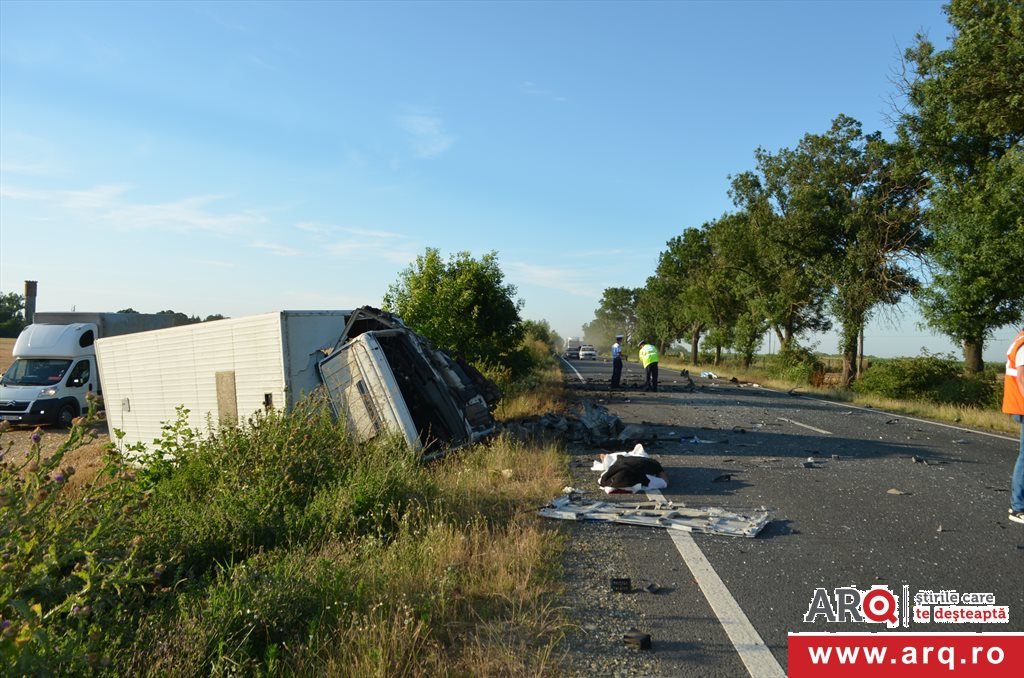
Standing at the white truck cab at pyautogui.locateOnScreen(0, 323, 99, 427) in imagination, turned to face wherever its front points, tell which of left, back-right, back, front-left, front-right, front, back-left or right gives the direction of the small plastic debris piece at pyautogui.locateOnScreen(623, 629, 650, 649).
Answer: front-left

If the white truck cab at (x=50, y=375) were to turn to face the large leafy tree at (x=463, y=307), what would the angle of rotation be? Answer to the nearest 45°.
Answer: approximately 90° to its left

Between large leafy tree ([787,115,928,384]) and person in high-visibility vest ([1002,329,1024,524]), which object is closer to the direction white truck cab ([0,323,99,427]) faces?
the person in high-visibility vest

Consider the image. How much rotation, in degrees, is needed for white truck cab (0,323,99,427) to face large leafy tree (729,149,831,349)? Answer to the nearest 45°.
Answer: approximately 135° to its left

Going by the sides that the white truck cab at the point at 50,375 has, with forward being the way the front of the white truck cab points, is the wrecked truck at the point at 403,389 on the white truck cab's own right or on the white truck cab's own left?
on the white truck cab's own left

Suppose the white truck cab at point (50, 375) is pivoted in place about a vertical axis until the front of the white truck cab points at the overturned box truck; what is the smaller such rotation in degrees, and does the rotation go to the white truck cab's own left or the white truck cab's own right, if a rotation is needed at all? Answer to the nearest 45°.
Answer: approximately 45° to the white truck cab's own left

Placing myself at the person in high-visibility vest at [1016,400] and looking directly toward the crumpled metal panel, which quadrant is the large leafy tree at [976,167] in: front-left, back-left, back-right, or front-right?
back-right

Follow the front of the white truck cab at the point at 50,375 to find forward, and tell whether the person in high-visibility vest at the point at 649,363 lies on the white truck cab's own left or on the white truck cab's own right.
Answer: on the white truck cab's own left

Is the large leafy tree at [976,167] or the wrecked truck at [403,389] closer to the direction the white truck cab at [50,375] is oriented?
the wrecked truck

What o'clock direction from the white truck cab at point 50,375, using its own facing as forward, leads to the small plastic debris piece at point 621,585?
The small plastic debris piece is roughly at 10 o'clock from the white truck cab.

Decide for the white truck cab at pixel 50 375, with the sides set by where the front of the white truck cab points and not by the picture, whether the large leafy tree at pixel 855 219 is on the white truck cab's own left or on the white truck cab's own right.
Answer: on the white truck cab's own left

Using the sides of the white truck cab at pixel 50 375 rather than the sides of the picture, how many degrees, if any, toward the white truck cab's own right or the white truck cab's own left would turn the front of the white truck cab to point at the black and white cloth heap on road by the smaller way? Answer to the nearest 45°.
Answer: approximately 45° to the white truck cab's own left

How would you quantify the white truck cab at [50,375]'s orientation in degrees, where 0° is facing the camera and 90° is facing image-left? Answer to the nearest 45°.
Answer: approximately 45°
